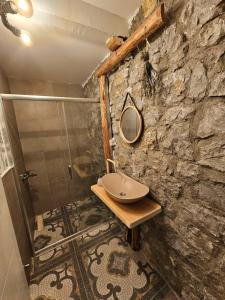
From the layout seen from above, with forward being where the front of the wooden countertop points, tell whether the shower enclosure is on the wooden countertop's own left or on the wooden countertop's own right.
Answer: on the wooden countertop's own right

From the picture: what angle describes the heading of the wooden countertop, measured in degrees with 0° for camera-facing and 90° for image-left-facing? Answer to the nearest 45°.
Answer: approximately 45°
